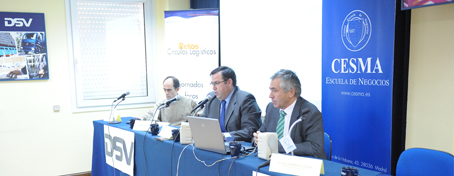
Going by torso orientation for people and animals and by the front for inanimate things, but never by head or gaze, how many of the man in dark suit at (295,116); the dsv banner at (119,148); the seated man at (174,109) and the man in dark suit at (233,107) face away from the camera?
0

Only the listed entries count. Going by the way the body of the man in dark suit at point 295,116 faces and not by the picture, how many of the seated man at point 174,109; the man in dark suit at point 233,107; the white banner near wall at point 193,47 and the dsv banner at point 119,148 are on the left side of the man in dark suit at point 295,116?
0

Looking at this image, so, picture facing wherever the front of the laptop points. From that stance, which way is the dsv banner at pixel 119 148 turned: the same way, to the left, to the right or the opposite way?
the opposite way

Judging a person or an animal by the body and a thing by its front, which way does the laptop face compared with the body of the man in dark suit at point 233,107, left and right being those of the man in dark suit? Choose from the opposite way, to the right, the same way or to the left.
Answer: the opposite way

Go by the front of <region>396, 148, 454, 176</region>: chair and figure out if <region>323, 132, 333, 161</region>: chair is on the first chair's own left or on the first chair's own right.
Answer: on the first chair's own right

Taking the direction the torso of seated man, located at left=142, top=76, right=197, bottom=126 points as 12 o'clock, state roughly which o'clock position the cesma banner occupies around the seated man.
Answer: The cesma banner is roughly at 9 o'clock from the seated man.

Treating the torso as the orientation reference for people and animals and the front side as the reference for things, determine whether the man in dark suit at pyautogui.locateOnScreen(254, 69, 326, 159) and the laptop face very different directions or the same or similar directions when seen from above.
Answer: very different directions

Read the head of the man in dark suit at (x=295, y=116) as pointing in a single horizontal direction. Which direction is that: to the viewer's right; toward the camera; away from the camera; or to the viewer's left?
to the viewer's left

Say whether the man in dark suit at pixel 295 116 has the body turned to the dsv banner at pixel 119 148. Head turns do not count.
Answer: no

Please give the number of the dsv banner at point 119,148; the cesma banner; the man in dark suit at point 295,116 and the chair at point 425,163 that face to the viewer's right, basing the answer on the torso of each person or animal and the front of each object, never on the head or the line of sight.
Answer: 0

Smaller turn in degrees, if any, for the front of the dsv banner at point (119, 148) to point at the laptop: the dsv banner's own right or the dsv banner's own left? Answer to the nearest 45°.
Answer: approximately 90° to the dsv banner's own left

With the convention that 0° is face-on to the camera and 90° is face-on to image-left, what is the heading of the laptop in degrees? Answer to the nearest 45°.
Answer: approximately 225°

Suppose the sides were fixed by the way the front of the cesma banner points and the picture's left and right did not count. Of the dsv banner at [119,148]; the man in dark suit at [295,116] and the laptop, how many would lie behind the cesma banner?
0

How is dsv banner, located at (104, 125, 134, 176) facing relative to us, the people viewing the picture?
facing the viewer and to the left of the viewer

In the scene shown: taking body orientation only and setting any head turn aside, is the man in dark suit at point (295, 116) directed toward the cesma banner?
no

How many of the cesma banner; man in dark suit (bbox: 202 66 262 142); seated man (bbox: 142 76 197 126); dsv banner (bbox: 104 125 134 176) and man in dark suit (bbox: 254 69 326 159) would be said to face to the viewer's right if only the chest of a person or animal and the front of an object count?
0

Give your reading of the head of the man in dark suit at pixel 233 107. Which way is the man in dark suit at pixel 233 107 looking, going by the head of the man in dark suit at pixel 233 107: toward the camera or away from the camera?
toward the camera
